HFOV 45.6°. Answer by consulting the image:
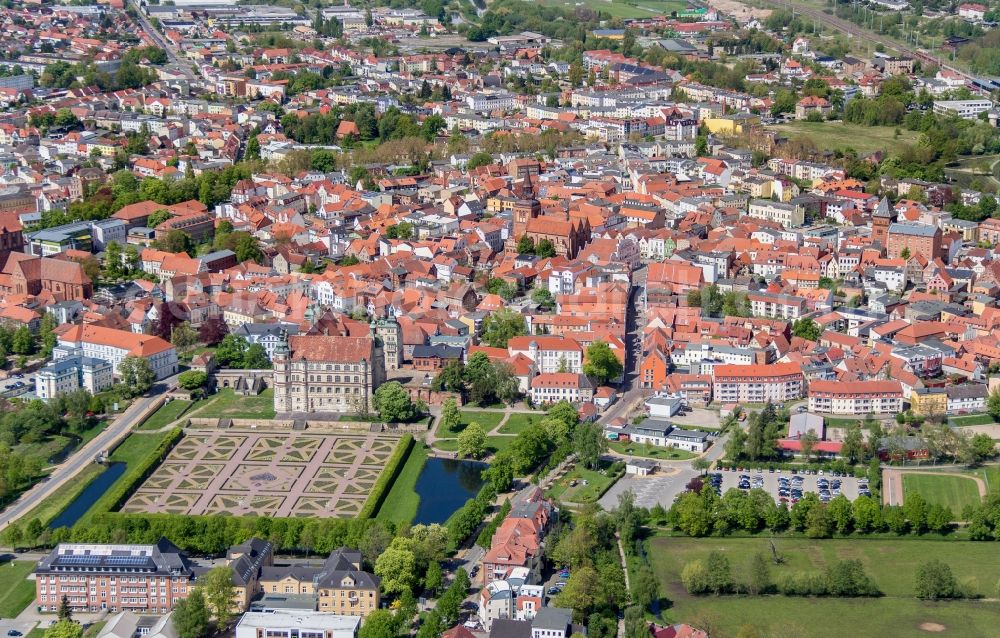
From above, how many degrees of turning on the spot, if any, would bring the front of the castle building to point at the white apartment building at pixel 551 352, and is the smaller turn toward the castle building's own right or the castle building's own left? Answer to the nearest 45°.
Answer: approximately 90° to the castle building's own left

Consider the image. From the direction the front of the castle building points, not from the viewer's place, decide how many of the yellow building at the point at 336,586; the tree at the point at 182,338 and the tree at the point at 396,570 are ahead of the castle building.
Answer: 2

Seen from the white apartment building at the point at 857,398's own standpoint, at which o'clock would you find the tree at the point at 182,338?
The tree is roughly at 3 o'clock from the white apartment building.

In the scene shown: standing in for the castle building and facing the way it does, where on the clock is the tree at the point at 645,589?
The tree is roughly at 11 o'clock from the castle building.

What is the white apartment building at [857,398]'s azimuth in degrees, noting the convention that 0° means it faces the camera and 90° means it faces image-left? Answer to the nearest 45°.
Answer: approximately 0°

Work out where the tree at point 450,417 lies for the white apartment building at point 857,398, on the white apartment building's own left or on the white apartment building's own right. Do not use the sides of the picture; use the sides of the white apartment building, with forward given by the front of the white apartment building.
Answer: on the white apartment building's own right

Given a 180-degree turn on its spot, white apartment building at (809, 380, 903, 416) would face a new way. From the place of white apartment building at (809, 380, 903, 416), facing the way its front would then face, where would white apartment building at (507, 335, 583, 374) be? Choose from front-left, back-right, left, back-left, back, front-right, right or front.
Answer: left

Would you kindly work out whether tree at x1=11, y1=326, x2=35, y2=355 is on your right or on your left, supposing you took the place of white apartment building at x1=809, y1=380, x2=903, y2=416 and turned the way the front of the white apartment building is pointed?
on your right

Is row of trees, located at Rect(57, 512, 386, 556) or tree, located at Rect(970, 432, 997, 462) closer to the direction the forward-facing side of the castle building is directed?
the row of trees

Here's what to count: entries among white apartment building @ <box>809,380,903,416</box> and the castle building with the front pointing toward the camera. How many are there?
2

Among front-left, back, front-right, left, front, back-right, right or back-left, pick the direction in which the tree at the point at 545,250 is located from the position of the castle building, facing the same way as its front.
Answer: back-left

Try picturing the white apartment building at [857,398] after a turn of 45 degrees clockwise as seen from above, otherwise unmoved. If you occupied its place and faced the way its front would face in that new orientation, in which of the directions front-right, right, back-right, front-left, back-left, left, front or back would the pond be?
front
